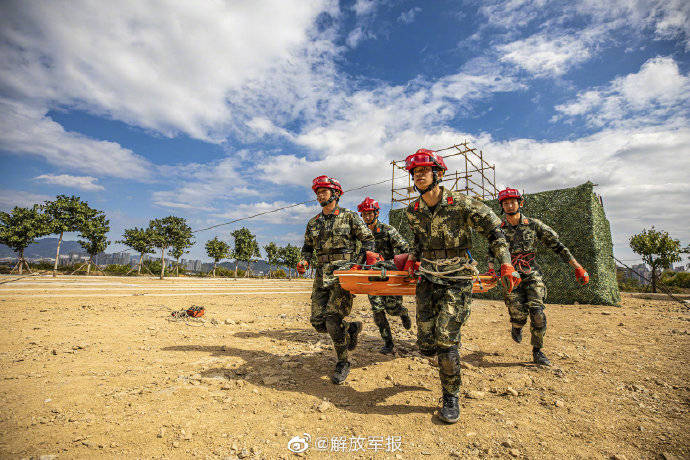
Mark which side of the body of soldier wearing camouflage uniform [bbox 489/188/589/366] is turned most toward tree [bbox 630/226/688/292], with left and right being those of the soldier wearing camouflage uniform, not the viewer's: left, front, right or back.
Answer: back

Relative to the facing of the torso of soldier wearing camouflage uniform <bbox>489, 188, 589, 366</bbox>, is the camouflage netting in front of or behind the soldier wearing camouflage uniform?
behind

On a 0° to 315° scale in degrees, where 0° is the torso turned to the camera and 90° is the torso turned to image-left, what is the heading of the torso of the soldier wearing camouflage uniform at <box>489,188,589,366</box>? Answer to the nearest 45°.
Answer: approximately 0°

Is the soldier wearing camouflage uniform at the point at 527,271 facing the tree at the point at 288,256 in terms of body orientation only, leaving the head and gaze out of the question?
no

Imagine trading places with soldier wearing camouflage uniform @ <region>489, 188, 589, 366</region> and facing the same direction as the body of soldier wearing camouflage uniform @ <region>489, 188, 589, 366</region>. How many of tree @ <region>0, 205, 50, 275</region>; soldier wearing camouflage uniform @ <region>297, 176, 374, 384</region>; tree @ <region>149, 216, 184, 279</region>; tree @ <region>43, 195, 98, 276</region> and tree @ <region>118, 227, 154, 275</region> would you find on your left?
0

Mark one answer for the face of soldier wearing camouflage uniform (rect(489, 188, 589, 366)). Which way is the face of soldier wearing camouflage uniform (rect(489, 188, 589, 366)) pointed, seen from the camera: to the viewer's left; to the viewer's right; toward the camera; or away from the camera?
toward the camera

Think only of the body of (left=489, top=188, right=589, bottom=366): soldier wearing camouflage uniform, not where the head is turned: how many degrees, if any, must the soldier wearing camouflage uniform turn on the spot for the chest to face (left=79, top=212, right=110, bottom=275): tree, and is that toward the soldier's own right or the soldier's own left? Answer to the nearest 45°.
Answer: approximately 90° to the soldier's own right

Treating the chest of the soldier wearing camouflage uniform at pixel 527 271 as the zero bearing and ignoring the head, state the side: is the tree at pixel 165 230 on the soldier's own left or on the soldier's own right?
on the soldier's own right

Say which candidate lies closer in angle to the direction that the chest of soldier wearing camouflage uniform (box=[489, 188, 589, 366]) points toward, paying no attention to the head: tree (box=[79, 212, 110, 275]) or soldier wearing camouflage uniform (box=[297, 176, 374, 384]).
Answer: the soldier wearing camouflage uniform

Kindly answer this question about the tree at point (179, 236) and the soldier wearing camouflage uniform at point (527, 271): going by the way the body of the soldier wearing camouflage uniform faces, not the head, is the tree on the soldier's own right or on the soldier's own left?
on the soldier's own right

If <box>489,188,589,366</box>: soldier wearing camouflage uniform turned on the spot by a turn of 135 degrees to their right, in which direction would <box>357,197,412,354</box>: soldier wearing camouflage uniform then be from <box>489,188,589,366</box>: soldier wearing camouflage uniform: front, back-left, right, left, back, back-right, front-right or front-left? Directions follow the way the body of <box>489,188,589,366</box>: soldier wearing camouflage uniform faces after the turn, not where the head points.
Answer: front-left
